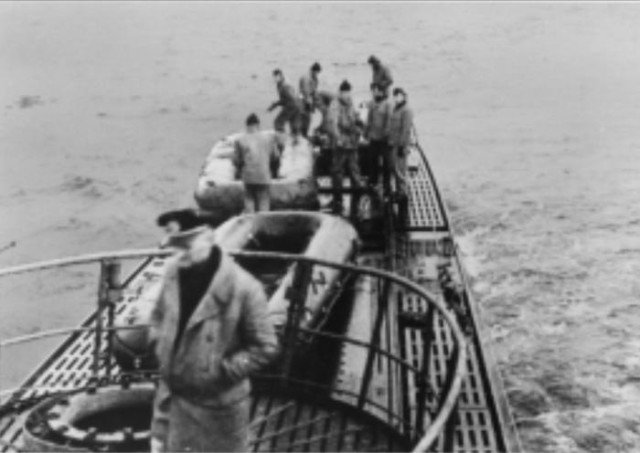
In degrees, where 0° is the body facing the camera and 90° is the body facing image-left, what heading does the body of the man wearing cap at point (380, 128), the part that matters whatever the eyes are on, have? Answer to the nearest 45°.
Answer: approximately 0°

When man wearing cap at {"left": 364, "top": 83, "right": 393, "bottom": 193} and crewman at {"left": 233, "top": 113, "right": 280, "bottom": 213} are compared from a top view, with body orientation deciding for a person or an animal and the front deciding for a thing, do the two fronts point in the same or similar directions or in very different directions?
very different directions

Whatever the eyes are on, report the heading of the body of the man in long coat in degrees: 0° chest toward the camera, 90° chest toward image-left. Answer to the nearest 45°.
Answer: approximately 45°

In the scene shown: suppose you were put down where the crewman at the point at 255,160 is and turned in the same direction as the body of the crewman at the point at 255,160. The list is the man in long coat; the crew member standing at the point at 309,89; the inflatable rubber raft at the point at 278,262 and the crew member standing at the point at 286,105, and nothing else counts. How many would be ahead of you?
2

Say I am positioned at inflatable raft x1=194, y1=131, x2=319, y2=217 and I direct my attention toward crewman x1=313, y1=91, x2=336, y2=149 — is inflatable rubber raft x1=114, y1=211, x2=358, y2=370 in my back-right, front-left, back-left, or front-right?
back-right

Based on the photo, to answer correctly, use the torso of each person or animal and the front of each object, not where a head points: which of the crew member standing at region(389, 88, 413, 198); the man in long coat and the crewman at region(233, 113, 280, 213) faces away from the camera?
the crewman

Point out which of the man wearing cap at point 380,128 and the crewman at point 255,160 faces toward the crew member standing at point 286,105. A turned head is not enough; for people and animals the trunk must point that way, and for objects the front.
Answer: the crewman

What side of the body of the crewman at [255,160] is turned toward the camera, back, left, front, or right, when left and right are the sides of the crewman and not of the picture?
back

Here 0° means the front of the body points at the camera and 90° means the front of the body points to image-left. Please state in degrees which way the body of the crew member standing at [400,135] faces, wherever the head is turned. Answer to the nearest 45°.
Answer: approximately 45°
